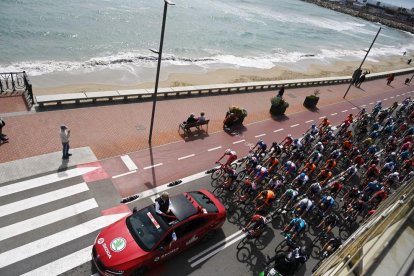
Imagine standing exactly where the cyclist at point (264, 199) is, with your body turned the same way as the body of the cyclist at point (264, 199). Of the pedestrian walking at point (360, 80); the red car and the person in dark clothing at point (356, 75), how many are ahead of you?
1

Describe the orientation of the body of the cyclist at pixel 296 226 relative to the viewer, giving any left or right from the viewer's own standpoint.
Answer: facing the viewer and to the left of the viewer

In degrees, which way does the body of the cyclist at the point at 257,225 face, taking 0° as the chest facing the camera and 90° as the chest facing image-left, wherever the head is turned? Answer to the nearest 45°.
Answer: approximately 45°

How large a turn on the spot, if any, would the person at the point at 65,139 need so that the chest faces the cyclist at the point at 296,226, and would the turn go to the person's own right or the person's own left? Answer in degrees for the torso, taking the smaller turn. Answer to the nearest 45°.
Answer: approximately 45° to the person's own right

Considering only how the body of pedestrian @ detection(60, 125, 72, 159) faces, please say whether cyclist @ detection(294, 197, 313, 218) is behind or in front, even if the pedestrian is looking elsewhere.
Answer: in front

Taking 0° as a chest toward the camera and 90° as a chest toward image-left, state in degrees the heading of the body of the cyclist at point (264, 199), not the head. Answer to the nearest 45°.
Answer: approximately 45°

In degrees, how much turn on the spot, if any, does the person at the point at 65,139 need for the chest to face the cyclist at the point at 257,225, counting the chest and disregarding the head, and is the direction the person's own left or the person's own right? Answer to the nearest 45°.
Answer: approximately 45° to the person's own right

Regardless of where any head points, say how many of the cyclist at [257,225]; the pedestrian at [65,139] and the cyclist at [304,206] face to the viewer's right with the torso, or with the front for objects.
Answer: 1

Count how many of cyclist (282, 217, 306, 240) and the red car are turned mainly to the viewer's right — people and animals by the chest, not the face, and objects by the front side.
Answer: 0

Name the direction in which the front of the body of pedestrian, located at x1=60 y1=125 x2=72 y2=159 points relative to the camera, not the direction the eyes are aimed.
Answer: to the viewer's right

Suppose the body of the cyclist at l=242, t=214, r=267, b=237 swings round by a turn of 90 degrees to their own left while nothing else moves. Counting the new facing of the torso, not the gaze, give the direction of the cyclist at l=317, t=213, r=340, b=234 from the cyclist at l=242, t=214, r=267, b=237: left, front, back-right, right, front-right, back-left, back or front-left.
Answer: left

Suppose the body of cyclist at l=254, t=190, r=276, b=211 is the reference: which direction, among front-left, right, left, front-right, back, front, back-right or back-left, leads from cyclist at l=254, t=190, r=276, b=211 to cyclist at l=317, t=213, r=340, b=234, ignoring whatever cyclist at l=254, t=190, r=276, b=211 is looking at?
back-left

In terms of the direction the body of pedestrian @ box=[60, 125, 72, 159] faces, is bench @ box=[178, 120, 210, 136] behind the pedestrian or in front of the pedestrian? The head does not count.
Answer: in front

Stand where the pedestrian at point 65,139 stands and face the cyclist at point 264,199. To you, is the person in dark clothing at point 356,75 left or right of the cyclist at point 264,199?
left

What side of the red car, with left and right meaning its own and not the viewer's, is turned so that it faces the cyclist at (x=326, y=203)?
back

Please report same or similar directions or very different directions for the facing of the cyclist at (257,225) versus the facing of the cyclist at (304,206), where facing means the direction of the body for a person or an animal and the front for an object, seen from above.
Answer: same or similar directions

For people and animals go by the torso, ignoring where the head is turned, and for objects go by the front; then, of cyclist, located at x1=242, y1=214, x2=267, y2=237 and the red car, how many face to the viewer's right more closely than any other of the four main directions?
0

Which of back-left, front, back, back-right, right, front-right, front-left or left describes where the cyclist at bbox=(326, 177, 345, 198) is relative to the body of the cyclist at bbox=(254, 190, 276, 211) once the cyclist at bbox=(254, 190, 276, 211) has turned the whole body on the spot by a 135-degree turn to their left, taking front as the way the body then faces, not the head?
front-left

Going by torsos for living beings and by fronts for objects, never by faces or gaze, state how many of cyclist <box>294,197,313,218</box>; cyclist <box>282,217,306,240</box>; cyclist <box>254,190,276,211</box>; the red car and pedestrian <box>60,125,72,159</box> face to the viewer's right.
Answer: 1
